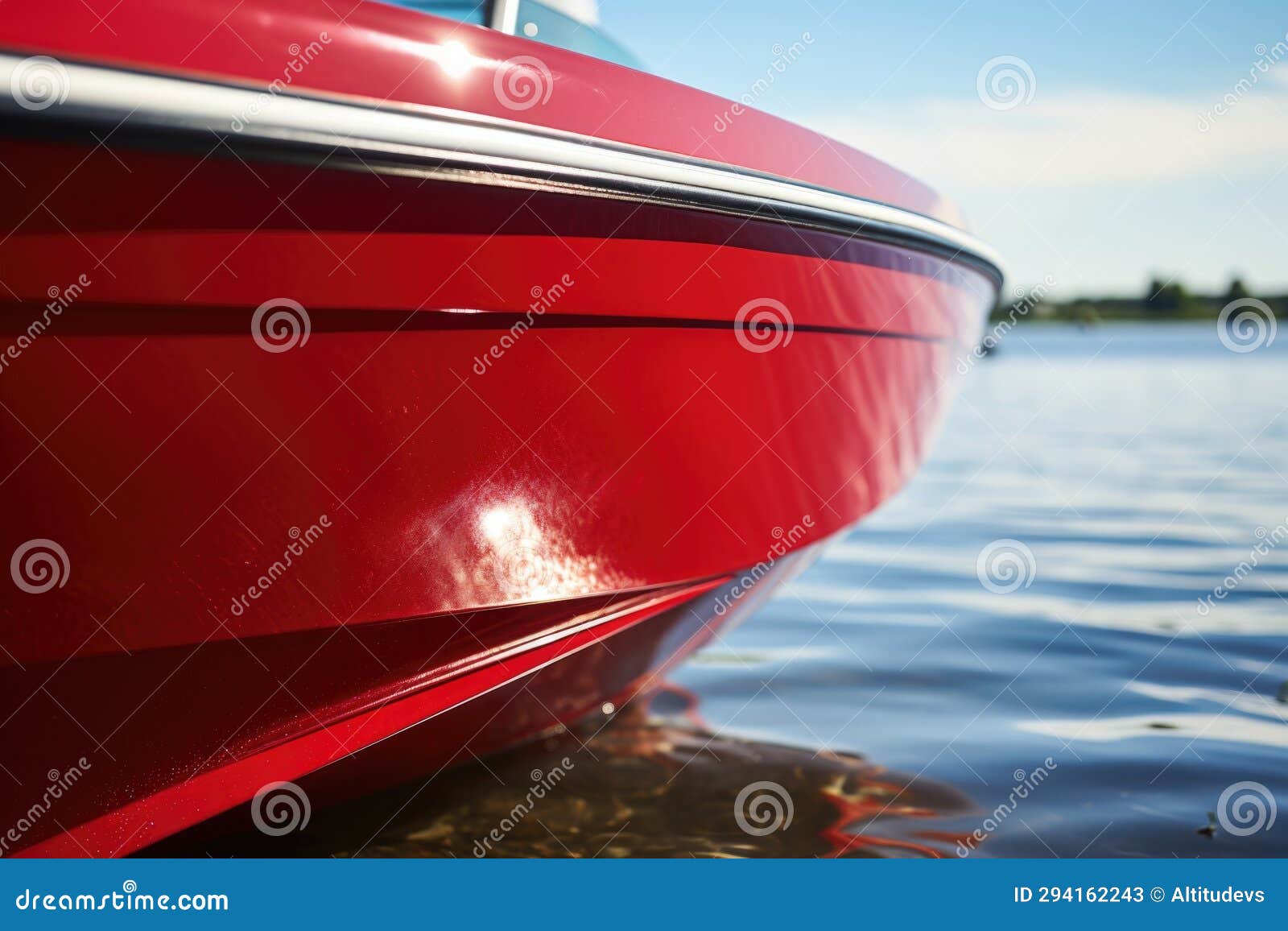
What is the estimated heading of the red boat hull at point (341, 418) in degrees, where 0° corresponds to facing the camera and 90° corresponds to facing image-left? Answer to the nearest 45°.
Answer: approximately 225°
